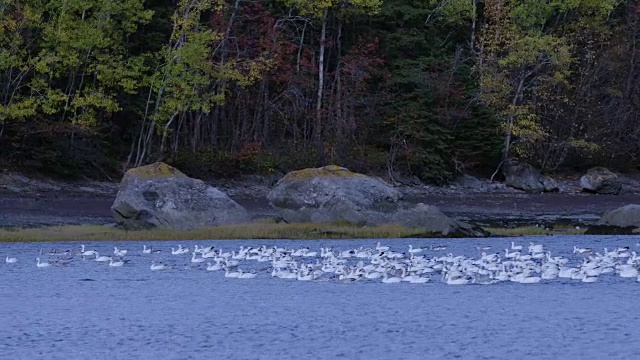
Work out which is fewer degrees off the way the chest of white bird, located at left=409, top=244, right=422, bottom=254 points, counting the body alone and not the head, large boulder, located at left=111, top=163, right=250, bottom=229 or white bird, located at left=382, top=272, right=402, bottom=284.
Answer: the large boulder

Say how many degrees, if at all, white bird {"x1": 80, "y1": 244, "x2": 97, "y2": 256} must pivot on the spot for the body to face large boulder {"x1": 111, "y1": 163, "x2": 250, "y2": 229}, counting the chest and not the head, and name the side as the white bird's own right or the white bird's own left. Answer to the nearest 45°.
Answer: approximately 135° to the white bird's own right

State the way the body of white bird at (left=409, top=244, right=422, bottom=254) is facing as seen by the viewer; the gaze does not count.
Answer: to the viewer's left

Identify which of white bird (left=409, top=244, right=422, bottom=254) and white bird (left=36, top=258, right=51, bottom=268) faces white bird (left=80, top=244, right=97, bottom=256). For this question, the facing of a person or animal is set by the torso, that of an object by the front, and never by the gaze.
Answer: white bird (left=409, top=244, right=422, bottom=254)

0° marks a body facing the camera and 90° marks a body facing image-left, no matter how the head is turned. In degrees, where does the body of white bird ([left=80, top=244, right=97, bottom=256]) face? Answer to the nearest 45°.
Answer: approximately 90°

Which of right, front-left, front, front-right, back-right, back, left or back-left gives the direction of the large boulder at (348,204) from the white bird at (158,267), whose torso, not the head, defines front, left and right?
back-right

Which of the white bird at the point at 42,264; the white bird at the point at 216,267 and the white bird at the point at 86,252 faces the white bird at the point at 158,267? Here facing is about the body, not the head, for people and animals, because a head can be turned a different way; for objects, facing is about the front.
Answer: the white bird at the point at 216,267

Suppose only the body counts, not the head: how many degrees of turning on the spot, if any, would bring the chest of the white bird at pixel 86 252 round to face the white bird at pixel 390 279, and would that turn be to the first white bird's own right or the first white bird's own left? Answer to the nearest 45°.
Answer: approximately 135° to the first white bird's own left

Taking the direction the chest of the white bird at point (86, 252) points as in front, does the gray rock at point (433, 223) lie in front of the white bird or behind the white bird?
behind

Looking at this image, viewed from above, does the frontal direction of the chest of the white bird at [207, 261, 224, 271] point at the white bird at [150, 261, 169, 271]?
yes

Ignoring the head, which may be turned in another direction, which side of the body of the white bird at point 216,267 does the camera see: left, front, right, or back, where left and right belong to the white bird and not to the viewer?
left

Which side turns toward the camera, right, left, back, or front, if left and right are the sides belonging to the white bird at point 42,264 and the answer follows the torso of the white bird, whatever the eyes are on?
left
